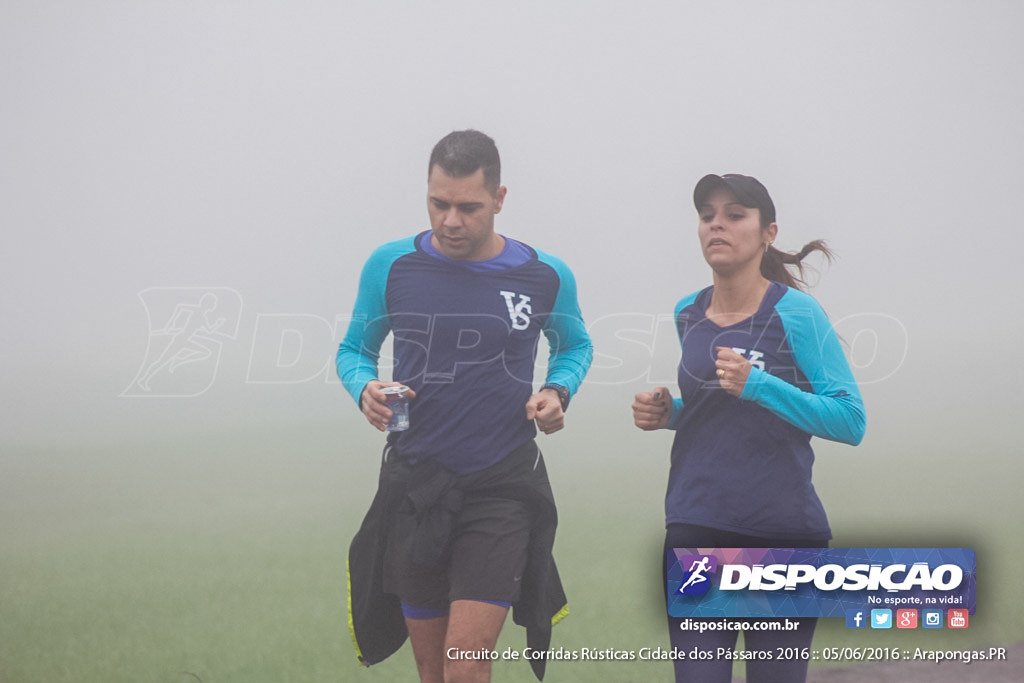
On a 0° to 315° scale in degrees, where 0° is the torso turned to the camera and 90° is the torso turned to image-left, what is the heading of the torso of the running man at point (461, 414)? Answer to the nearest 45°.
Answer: approximately 0°
